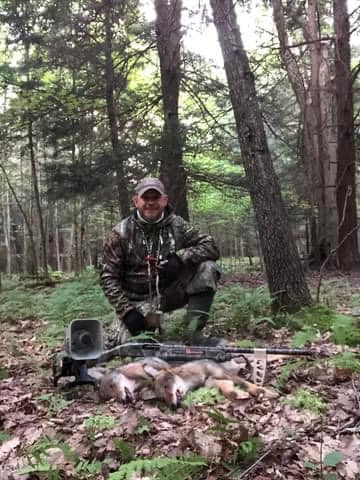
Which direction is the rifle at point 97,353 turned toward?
to the viewer's right

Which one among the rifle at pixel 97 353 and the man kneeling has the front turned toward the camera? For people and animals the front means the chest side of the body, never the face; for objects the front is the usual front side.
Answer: the man kneeling

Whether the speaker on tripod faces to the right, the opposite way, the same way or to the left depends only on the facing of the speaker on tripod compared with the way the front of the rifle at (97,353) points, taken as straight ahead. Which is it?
to the right

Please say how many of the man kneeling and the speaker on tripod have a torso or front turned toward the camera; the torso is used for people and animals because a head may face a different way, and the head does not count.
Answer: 2

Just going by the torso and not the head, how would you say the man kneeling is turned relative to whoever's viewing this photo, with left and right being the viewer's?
facing the viewer

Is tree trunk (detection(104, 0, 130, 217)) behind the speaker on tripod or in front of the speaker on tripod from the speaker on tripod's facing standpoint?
behind

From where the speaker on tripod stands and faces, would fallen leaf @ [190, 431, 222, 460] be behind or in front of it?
in front

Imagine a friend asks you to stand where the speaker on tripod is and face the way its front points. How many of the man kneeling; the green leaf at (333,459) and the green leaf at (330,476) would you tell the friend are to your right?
0

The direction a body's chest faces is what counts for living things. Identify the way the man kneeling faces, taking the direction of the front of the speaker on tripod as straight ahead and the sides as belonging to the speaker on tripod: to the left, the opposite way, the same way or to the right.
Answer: the same way

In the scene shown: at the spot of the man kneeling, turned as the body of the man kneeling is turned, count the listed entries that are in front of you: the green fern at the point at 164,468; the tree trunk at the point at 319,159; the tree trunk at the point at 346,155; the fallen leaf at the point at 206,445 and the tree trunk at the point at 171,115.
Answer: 2

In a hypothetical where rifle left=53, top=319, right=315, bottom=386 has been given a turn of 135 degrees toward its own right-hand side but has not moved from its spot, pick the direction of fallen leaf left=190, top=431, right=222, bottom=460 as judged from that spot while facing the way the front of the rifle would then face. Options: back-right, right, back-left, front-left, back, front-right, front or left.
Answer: left

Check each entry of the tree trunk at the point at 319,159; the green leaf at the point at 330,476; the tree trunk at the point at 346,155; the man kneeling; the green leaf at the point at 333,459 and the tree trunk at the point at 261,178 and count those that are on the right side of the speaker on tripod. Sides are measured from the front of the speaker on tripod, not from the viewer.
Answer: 0

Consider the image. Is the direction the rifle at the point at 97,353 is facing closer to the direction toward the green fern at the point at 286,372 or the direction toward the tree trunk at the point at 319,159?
the green fern

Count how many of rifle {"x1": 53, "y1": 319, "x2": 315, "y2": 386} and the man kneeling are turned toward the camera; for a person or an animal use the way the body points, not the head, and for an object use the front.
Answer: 1

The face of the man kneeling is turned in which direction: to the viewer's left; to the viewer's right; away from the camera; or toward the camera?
toward the camera

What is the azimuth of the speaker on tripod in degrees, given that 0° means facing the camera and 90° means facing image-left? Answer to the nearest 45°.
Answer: approximately 0°

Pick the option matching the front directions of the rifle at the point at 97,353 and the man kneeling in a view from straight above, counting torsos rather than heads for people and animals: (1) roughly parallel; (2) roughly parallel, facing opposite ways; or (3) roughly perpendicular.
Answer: roughly perpendicular

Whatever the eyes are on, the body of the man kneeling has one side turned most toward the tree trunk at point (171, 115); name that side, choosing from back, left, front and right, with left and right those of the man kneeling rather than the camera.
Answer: back
